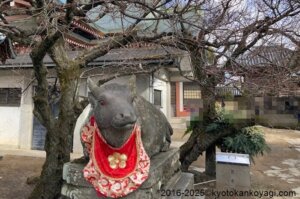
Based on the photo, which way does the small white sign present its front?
toward the camera

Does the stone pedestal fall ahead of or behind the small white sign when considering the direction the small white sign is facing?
ahead
